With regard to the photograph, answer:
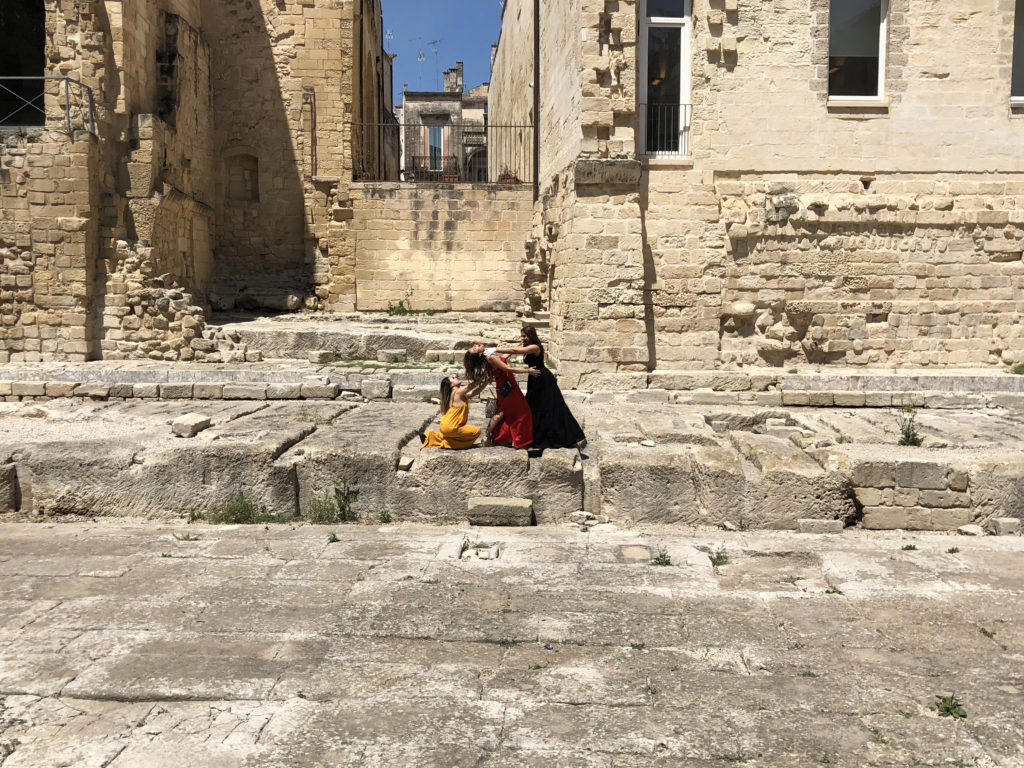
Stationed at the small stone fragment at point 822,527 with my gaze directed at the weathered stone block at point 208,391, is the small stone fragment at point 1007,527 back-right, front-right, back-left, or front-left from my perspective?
back-right

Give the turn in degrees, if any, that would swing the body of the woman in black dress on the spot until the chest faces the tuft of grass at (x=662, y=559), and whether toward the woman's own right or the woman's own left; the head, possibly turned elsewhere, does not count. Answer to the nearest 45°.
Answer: approximately 90° to the woman's own left

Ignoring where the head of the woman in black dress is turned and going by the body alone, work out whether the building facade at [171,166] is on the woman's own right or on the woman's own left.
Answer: on the woman's own right

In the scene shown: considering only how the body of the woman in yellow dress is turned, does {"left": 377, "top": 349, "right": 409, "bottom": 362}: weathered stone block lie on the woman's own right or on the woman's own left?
on the woman's own left

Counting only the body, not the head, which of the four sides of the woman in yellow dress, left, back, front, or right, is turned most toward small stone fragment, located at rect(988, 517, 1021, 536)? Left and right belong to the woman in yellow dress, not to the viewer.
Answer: front

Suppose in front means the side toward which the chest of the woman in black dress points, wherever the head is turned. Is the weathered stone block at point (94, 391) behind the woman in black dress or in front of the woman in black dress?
in front

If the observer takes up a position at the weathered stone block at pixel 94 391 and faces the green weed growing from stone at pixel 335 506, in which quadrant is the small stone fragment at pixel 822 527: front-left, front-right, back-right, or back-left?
front-left

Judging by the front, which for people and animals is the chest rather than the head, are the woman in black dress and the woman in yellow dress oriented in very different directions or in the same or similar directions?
very different directions

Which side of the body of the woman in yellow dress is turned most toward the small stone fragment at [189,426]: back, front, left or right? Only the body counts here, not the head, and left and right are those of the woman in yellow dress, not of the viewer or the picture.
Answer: back

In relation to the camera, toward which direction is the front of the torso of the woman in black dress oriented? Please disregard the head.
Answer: to the viewer's left

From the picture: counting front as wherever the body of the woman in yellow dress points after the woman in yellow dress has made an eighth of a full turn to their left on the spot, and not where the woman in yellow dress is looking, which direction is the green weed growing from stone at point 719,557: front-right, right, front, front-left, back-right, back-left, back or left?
right

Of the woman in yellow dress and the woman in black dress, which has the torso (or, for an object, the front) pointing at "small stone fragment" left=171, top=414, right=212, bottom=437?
the woman in black dress

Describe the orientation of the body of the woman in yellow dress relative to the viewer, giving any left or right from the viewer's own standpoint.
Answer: facing to the right of the viewer

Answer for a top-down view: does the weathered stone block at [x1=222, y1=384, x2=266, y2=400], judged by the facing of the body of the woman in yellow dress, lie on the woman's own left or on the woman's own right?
on the woman's own left

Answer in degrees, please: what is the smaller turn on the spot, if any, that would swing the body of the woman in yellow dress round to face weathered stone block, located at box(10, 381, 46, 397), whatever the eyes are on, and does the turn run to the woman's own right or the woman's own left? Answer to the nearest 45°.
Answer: approximately 135° to the woman's own left
